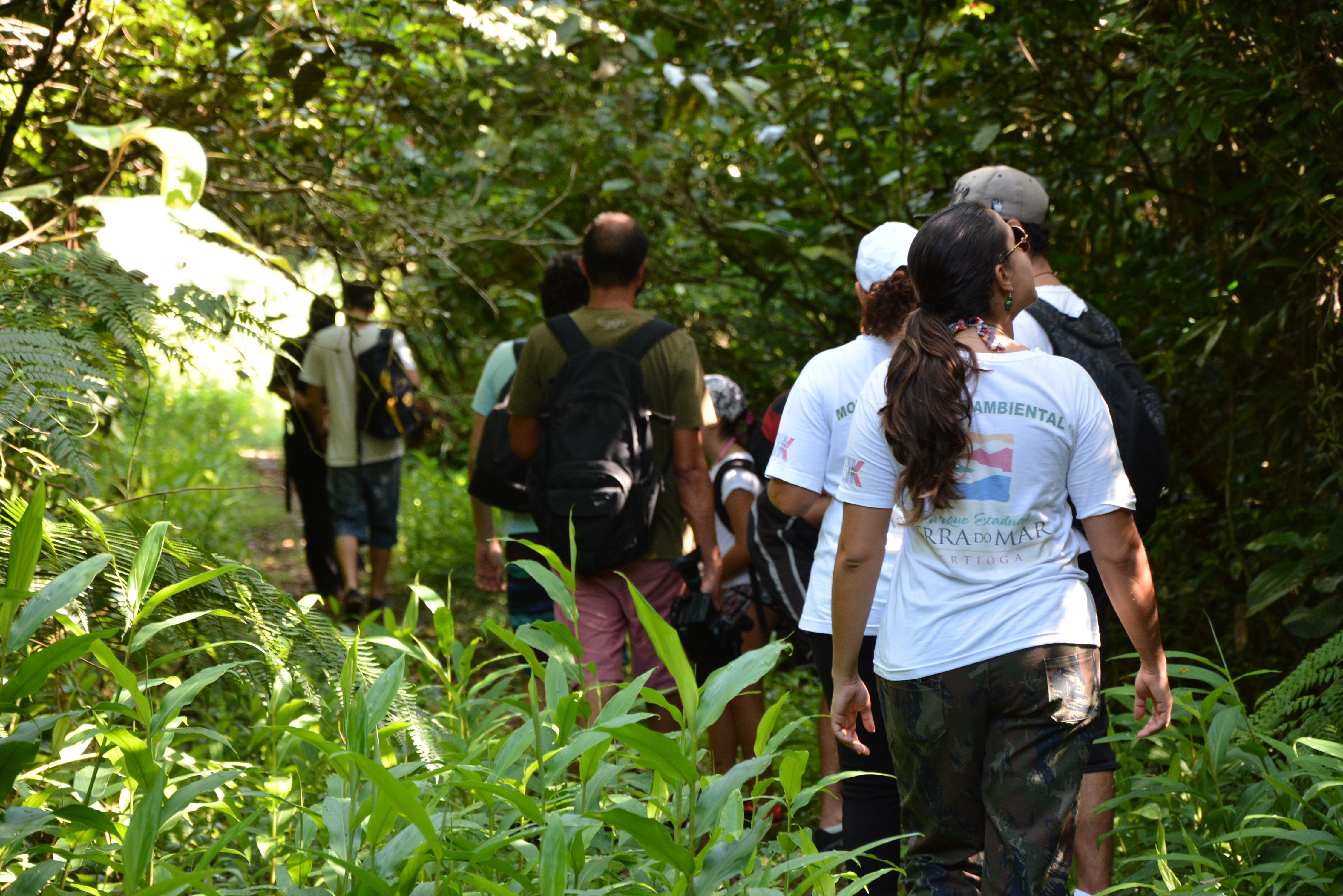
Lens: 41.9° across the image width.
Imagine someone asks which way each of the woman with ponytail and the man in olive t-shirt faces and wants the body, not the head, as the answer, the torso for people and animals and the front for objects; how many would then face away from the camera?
2

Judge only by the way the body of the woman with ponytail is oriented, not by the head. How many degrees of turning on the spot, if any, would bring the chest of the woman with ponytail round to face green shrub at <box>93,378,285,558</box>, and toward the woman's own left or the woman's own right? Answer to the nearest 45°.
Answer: approximately 45° to the woman's own left

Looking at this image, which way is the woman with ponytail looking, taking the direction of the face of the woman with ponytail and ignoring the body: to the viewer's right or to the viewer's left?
to the viewer's right

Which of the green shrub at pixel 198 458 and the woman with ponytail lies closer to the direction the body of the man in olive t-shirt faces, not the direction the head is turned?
the green shrub

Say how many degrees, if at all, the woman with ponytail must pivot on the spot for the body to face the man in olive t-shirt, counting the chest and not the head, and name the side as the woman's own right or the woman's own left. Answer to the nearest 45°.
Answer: approximately 45° to the woman's own left

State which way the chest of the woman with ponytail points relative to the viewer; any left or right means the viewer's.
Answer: facing away from the viewer

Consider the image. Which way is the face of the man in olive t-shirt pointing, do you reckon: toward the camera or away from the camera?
away from the camera

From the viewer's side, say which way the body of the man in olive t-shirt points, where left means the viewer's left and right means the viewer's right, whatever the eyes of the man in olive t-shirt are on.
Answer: facing away from the viewer
